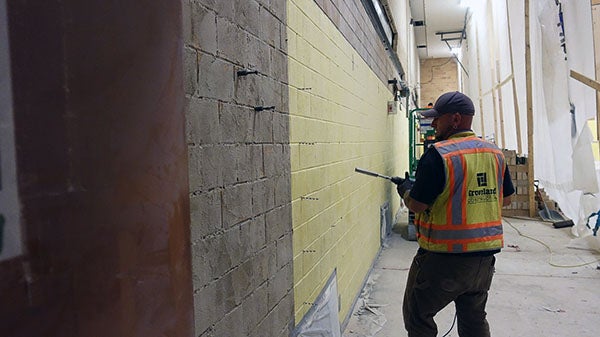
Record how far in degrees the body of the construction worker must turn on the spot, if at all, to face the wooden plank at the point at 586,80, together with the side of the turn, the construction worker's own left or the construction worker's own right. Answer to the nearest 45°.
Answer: approximately 45° to the construction worker's own right

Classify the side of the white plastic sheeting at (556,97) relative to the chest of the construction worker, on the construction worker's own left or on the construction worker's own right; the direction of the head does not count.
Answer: on the construction worker's own right

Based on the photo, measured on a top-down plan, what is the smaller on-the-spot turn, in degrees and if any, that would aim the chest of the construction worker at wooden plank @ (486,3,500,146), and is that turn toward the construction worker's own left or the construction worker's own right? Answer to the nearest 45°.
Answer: approximately 45° to the construction worker's own right

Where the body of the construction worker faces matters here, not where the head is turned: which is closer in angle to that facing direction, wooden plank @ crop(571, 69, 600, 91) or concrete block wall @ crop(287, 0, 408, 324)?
the concrete block wall

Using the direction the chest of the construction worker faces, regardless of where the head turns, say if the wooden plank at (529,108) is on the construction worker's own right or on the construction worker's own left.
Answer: on the construction worker's own right

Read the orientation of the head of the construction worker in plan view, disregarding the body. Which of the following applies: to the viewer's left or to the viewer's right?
to the viewer's left

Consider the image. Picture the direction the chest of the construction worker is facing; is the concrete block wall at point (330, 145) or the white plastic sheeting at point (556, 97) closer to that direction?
the concrete block wall

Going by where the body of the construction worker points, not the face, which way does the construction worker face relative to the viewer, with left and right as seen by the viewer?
facing away from the viewer and to the left of the viewer
